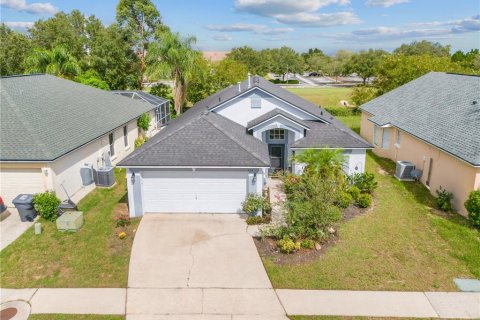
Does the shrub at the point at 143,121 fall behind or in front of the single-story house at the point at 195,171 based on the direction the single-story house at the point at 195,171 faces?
behind

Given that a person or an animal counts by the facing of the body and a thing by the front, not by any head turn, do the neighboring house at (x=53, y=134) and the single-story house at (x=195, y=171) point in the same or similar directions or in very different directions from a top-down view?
same or similar directions

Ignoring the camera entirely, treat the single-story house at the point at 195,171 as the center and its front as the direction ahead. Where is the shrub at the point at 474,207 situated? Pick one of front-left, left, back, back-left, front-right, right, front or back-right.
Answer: left

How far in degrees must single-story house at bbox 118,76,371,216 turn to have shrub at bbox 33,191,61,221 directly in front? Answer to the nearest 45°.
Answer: approximately 90° to its right

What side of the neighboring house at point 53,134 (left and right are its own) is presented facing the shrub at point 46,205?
front

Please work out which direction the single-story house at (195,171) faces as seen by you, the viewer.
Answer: facing the viewer

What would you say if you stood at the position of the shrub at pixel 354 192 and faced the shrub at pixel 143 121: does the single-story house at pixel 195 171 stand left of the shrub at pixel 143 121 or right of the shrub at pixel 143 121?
left

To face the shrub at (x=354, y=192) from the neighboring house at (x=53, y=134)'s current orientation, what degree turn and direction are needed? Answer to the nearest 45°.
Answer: approximately 45° to its left

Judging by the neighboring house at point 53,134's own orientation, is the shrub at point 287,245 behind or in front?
in front

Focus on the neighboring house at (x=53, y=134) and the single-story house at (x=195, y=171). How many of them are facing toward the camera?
2

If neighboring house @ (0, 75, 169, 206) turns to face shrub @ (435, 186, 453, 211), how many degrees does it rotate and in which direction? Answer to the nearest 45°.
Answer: approximately 45° to its left

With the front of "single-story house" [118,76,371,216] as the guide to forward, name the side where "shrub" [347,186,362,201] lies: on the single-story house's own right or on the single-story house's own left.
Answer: on the single-story house's own left

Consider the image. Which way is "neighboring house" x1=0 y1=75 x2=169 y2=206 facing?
toward the camera

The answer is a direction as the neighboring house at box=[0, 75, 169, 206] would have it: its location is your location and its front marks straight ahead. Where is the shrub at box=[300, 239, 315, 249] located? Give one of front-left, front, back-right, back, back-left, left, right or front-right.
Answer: front-left
